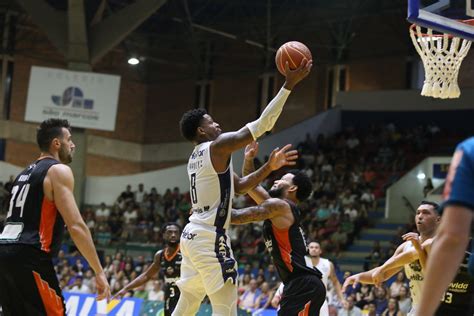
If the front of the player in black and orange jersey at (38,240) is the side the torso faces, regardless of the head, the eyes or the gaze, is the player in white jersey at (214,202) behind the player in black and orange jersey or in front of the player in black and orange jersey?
in front

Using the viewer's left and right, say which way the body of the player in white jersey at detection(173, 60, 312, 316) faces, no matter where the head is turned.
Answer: facing away from the viewer and to the right of the viewer

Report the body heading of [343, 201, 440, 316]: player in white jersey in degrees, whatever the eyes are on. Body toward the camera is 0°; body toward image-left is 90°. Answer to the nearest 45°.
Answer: approximately 45°

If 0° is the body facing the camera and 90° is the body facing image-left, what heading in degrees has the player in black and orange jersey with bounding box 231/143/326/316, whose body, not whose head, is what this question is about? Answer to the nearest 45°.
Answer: approximately 90°

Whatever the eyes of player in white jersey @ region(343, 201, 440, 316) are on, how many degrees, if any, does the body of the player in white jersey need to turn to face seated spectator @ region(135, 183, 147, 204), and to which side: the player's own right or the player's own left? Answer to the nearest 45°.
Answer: approximately 90° to the player's own right

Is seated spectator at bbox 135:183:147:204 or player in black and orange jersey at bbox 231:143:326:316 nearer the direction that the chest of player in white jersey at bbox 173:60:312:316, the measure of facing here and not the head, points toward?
the player in black and orange jersey

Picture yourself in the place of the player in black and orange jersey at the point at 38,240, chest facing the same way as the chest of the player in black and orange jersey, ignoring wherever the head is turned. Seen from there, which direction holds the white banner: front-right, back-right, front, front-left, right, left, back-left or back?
front-left

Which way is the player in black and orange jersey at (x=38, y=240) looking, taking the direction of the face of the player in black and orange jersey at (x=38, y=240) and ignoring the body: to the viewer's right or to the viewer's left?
to the viewer's right

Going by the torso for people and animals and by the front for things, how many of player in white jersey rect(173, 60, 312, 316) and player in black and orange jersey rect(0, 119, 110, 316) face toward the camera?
0

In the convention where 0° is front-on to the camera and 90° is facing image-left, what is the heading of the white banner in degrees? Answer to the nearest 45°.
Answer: approximately 0°
